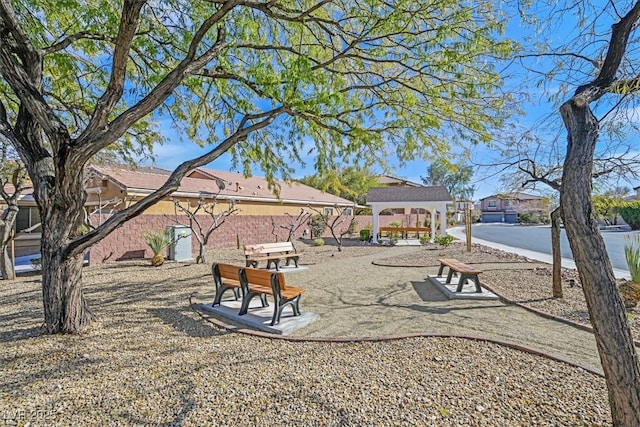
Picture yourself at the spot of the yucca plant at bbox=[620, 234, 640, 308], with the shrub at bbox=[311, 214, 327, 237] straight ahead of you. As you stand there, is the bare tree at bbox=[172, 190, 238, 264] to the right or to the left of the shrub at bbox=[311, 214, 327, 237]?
left

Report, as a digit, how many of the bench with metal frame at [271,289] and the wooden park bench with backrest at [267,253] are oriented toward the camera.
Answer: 1

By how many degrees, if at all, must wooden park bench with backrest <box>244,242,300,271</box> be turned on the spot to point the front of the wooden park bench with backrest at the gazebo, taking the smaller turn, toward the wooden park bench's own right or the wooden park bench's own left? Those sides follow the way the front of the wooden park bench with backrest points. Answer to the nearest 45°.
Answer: approximately 135° to the wooden park bench's own left

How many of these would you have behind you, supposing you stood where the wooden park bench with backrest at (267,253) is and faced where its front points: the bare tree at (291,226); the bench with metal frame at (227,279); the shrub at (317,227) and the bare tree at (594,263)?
2

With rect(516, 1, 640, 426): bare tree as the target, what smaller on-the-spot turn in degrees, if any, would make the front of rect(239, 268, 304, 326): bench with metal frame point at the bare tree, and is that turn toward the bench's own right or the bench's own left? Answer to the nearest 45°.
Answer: approximately 90° to the bench's own right

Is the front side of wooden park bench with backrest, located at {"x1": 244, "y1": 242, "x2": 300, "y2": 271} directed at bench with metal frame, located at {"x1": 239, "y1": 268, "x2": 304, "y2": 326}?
yes

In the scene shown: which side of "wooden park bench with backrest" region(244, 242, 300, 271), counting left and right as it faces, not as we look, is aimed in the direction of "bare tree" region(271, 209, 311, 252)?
back

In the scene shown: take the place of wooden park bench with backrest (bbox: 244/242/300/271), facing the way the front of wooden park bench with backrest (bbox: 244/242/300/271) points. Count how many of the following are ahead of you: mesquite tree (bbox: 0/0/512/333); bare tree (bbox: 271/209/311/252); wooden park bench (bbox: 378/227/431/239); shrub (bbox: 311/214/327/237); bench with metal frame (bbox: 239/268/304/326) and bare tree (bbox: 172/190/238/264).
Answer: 2

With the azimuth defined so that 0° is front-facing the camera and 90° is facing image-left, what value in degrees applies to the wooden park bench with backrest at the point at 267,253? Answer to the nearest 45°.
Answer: approximately 0°

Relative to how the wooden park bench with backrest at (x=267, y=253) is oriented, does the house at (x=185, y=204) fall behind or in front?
behind

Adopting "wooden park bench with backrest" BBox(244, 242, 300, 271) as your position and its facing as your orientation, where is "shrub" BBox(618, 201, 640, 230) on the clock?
The shrub is roughly at 8 o'clock from the wooden park bench with backrest.
